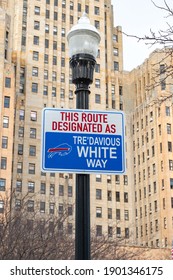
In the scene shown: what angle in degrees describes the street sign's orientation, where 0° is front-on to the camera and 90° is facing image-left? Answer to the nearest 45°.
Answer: approximately 0°
